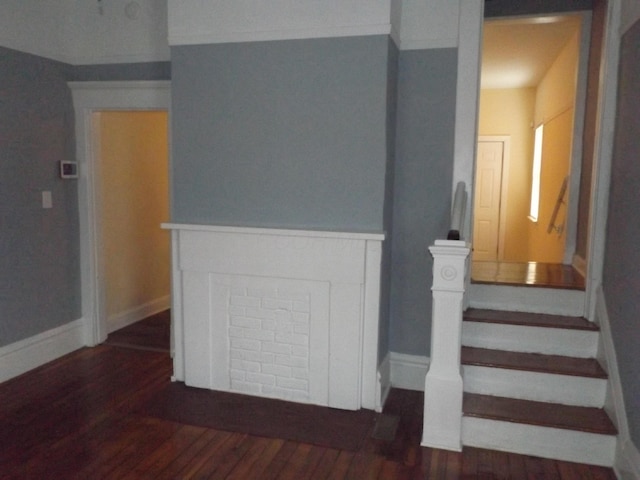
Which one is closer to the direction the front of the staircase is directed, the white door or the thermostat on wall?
the thermostat on wall

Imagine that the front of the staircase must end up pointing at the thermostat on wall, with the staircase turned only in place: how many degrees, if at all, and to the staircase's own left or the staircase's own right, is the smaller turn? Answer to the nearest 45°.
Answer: approximately 90° to the staircase's own right

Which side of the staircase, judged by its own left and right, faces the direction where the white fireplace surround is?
right

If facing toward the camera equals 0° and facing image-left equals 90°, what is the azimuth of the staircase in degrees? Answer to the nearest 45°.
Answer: approximately 0°

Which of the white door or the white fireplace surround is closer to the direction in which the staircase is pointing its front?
the white fireplace surround

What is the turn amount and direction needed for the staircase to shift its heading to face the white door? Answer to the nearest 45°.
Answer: approximately 180°
